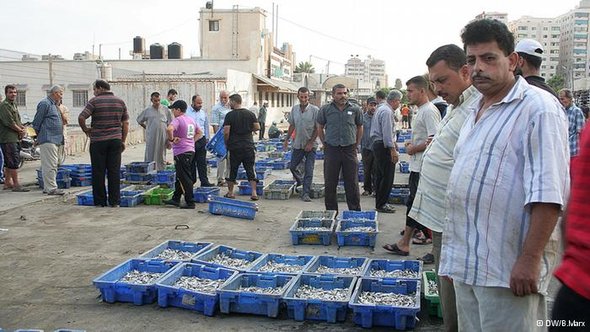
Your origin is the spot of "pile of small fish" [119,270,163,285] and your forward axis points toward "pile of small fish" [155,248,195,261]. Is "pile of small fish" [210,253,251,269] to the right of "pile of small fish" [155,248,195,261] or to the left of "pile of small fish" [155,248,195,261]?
right

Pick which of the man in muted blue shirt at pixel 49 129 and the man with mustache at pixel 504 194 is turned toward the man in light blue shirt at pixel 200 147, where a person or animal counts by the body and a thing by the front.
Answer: the man in muted blue shirt at pixel 49 129

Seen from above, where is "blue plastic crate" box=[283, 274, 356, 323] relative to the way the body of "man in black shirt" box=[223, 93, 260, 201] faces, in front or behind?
behind

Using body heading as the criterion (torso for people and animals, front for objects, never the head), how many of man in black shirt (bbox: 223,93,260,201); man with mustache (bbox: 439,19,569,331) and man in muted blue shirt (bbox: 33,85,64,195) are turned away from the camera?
1

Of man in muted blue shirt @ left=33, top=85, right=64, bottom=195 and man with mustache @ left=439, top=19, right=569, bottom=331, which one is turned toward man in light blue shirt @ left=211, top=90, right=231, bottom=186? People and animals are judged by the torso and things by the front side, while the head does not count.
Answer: man in muted blue shirt @ left=33, top=85, right=64, bottom=195

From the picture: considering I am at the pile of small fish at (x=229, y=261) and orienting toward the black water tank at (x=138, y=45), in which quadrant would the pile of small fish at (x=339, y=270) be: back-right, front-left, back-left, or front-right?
back-right

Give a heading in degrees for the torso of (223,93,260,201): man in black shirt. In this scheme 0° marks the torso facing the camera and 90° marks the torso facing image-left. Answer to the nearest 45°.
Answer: approximately 180°

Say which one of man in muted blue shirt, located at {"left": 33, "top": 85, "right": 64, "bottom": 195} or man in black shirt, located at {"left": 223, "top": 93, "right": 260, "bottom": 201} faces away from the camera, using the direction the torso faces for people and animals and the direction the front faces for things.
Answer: the man in black shirt

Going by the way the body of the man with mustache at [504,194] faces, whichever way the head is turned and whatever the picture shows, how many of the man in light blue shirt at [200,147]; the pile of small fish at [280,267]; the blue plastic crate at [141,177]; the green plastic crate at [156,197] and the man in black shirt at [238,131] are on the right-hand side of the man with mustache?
5

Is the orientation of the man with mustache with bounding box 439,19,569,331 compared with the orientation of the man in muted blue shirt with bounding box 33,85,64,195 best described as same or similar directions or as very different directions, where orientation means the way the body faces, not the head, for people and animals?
very different directions

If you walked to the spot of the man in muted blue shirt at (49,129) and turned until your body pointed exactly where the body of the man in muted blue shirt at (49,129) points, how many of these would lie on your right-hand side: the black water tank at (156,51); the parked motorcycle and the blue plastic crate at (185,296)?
1

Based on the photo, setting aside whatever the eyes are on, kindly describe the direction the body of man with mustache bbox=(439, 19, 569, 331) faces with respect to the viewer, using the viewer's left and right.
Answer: facing the viewer and to the left of the viewer

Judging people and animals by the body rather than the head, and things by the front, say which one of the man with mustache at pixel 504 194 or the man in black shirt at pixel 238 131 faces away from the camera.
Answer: the man in black shirt

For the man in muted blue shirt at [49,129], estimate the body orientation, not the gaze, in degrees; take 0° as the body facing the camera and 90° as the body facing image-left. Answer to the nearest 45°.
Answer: approximately 270°

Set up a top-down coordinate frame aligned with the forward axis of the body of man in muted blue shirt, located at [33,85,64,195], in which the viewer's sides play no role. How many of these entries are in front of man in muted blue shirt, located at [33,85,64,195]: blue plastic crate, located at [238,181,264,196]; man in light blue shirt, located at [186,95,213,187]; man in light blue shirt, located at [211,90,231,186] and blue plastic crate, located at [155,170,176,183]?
4
